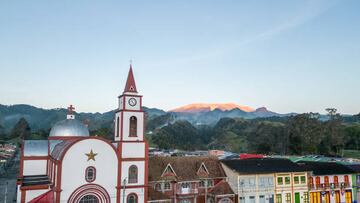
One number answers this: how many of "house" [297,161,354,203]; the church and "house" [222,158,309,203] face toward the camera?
3

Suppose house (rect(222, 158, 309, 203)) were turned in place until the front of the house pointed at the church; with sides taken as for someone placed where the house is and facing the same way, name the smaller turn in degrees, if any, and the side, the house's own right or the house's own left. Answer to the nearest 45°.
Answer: approximately 45° to the house's own right

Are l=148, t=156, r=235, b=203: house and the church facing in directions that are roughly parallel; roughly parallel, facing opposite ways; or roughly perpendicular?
roughly parallel

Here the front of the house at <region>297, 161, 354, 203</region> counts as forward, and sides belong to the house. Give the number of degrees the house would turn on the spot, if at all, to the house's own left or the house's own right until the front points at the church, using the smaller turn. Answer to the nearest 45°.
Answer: approximately 45° to the house's own right

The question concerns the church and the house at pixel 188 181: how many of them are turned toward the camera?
2

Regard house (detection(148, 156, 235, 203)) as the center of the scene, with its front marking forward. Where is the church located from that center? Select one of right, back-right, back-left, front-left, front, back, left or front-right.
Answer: front-right

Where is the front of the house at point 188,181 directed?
toward the camera

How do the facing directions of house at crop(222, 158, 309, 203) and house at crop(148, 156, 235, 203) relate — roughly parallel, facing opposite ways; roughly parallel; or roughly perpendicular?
roughly parallel

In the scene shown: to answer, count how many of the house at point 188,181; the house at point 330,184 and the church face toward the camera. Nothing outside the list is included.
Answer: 3

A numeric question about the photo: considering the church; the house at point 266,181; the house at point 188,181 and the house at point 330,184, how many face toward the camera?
4

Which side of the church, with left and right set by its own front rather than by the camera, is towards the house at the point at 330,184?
left

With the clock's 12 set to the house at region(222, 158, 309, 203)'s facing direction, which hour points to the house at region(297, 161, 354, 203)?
the house at region(297, 161, 354, 203) is roughly at 8 o'clock from the house at region(222, 158, 309, 203).

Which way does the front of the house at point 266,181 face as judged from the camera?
facing the viewer

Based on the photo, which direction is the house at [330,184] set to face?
toward the camera
